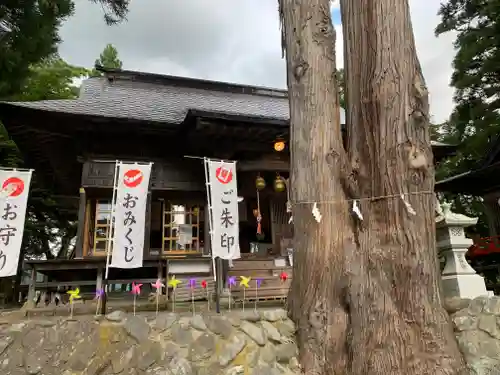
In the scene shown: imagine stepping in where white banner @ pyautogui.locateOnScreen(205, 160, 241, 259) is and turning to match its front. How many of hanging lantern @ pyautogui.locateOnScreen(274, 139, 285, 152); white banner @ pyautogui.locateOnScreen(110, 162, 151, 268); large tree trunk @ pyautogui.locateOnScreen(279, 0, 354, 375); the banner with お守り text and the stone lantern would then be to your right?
2

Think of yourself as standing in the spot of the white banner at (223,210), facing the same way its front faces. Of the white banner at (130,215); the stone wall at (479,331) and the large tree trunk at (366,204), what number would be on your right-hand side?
1

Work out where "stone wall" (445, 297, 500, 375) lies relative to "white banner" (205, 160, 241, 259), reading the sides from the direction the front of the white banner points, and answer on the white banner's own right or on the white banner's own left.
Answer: on the white banner's own left

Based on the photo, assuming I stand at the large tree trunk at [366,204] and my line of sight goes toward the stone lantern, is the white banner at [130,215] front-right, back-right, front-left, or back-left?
back-left

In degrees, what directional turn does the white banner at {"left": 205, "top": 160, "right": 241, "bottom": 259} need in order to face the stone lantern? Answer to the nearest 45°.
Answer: approximately 90° to its left

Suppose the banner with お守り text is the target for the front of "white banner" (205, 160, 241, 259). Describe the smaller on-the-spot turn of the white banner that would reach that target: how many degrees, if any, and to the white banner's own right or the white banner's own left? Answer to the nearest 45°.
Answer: approximately 90° to the white banner's own right

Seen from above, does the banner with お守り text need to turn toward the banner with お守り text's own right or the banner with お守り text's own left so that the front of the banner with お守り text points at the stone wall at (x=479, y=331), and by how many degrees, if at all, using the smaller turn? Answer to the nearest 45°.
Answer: approximately 45° to the banner with お守り text's own left

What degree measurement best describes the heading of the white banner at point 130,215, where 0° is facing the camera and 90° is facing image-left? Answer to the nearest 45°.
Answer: approximately 0°
